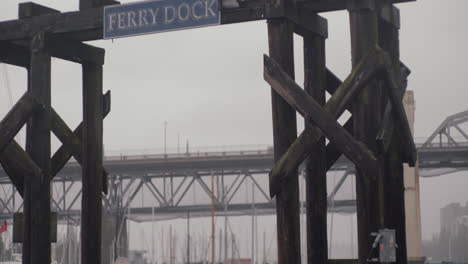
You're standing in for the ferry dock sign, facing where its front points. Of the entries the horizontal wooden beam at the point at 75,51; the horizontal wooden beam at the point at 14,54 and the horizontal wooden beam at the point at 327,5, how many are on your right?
2

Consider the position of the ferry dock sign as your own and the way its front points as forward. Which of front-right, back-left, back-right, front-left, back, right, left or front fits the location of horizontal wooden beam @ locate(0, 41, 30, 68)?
right

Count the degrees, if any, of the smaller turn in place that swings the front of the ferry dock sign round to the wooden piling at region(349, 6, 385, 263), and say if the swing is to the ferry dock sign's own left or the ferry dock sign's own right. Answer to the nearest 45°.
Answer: approximately 90° to the ferry dock sign's own left

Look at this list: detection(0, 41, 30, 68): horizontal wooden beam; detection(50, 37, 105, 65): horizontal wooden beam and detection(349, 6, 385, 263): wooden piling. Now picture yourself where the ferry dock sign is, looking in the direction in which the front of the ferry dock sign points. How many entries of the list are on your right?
2

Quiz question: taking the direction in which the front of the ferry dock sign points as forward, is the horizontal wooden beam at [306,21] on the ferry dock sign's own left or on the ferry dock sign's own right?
on the ferry dock sign's own left

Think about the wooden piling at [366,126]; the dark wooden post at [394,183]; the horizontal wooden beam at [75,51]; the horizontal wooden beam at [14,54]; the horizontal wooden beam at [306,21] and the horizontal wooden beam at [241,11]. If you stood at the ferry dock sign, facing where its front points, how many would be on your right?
2

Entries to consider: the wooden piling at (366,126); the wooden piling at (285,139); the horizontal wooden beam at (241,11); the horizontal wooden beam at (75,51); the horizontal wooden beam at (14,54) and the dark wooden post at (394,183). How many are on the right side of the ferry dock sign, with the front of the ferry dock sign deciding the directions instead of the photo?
2

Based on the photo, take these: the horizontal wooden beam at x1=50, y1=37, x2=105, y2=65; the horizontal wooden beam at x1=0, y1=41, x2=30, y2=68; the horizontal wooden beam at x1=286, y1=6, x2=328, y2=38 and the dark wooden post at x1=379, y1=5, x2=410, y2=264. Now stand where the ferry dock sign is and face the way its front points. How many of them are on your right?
2

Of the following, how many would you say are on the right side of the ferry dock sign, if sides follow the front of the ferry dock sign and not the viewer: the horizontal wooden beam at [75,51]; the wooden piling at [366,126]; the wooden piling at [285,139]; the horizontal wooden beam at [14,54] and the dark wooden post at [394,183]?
2

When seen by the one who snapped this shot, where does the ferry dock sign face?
facing the viewer and to the left of the viewer

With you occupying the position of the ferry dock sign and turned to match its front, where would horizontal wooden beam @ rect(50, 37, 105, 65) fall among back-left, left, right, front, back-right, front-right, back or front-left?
right

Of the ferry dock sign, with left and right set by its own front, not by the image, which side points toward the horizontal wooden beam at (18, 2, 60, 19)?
right

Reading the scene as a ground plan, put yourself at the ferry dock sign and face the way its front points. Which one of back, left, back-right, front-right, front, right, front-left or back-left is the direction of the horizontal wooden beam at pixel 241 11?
left

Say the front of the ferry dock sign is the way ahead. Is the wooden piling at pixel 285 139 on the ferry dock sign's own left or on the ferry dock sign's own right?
on the ferry dock sign's own left

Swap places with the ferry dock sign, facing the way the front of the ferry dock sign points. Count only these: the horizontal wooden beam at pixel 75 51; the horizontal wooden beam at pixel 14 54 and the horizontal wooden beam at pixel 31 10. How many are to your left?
0
